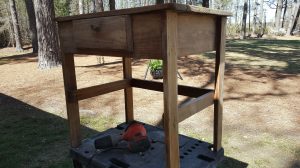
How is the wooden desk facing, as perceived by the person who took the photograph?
facing the viewer and to the left of the viewer

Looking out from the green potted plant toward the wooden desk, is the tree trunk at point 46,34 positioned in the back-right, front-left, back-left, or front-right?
back-right

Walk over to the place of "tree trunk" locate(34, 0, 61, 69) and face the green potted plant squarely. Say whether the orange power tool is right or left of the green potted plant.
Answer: right

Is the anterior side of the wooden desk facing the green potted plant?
no

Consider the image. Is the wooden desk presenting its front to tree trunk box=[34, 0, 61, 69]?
no
